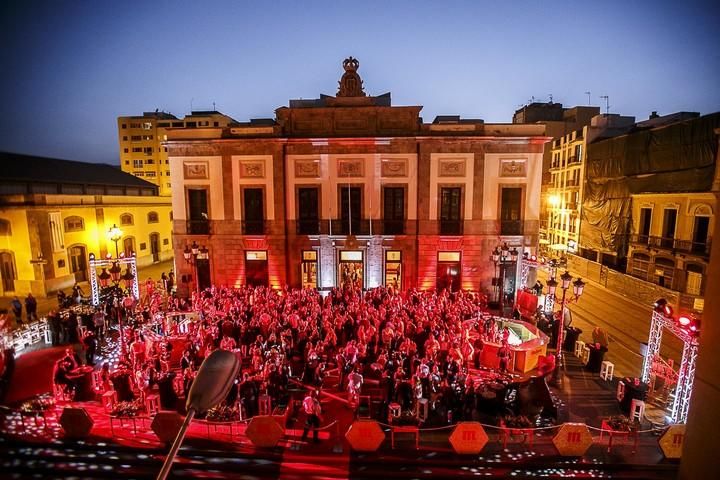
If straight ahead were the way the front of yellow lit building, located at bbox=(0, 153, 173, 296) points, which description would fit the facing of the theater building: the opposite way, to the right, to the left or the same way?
to the right

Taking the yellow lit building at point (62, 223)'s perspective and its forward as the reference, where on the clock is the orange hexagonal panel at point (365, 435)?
The orange hexagonal panel is roughly at 1 o'clock from the yellow lit building.

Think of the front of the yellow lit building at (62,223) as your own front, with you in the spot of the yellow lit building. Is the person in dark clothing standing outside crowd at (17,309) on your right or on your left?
on your right

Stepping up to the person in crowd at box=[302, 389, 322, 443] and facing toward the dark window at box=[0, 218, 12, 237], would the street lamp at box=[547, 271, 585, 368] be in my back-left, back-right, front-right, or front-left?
back-right

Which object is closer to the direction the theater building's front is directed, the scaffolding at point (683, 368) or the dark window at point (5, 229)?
the scaffolding

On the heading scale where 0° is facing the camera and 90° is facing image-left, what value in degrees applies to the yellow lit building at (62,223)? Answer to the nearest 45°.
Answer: approximately 315°

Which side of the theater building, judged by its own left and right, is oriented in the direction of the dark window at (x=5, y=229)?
right

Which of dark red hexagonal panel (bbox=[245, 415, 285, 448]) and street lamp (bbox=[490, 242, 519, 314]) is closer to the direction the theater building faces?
the dark red hexagonal panel

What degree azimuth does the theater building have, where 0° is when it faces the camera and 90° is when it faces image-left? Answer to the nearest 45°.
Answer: approximately 0°

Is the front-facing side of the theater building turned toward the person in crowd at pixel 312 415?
yes
